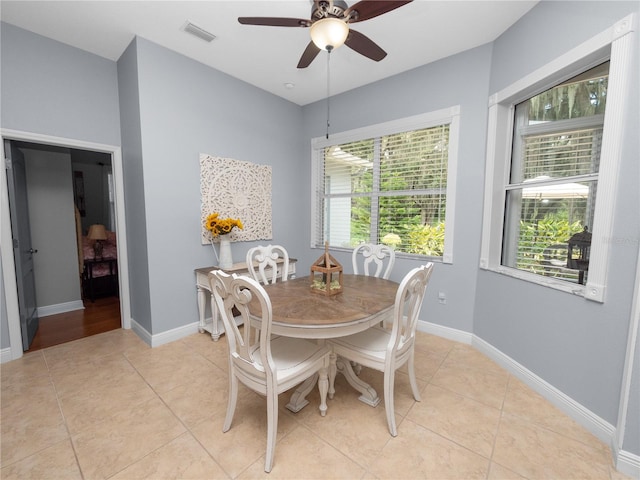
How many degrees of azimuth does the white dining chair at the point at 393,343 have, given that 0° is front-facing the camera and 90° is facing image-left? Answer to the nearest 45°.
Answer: approximately 135°

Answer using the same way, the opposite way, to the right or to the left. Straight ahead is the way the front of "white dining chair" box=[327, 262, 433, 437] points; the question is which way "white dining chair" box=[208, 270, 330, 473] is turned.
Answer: to the right

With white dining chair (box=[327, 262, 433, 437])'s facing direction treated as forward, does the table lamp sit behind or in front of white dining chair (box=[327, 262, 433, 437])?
in front

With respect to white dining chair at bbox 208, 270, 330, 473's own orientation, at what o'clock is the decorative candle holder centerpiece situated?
The decorative candle holder centerpiece is roughly at 12 o'clock from the white dining chair.

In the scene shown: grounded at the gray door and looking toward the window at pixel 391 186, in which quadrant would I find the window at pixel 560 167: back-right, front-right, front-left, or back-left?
front-right

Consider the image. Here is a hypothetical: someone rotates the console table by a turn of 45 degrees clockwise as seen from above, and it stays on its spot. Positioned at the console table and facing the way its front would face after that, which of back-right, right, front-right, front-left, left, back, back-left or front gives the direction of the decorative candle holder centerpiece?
front-left

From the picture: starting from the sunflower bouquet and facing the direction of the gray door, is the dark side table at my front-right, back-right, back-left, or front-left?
front-right

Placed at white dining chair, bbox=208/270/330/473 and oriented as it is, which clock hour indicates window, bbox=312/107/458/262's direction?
The window is roughly at 12 o'clock from the white dining chair.

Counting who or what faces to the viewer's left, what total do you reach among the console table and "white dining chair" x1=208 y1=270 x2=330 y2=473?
0

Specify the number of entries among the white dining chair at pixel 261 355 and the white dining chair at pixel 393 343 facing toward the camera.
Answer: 0

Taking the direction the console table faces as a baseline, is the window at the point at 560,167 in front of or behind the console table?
in front

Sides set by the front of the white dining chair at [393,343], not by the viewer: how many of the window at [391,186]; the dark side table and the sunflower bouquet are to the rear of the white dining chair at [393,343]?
0

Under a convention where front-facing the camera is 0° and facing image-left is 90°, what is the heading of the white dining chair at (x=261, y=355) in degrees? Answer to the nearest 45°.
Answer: approximately 225°

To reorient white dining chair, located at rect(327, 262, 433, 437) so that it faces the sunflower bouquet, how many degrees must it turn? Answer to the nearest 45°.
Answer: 0° — it already faces it

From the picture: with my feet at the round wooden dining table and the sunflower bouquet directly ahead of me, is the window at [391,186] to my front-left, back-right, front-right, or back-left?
front-right
